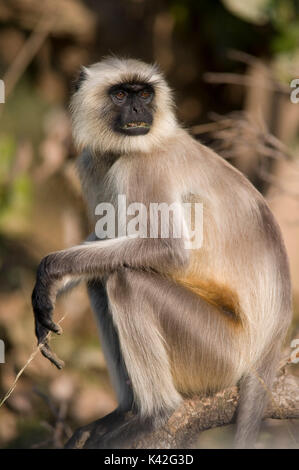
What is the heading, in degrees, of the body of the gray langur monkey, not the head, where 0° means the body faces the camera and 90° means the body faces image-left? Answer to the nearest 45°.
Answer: approximately 90°
